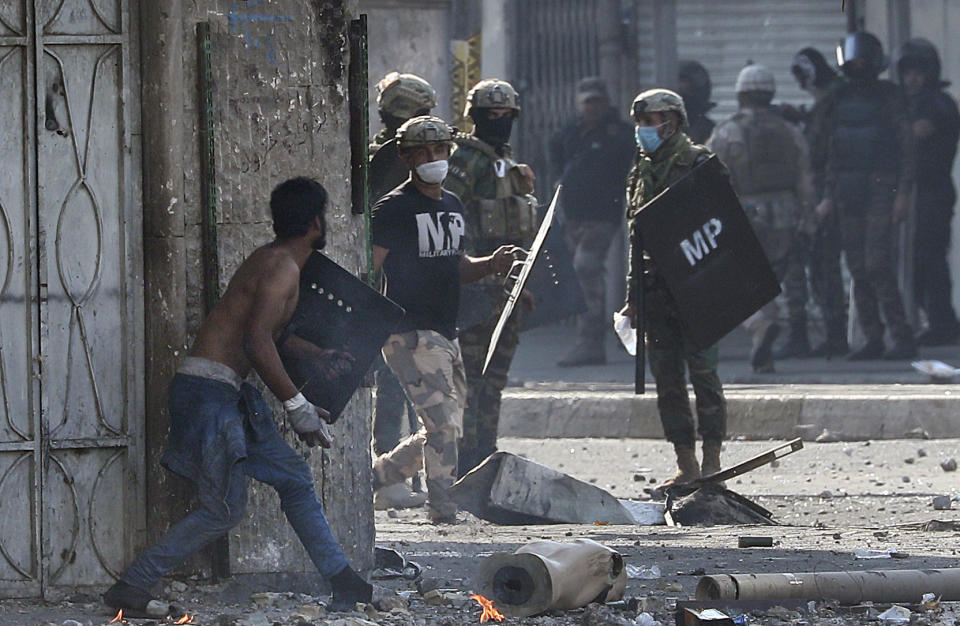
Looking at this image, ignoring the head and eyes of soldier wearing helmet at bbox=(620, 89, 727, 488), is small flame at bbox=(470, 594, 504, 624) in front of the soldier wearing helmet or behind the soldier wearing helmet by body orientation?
in front

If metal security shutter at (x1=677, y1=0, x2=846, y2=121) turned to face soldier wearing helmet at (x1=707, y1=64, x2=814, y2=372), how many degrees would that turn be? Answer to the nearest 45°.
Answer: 0° — it already faces them

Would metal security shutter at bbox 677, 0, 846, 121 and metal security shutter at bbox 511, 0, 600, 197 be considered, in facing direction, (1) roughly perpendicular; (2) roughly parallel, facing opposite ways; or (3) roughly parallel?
roughly parallel

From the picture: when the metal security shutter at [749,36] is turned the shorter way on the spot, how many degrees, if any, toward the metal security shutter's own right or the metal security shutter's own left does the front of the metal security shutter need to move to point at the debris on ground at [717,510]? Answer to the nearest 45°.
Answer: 0° — it already faces it

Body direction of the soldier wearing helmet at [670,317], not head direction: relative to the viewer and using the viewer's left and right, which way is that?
facing the viewer and to the left of the viewer

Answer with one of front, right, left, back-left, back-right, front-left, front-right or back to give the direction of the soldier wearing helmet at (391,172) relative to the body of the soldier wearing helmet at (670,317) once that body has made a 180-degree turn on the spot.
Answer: back-left

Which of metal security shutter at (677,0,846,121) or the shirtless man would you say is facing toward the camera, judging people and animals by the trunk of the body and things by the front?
the metal security shutter

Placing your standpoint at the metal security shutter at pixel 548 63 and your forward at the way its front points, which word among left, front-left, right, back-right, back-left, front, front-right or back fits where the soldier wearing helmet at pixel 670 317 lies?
front

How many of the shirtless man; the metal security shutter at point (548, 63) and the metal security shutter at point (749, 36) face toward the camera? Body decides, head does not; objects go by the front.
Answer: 2

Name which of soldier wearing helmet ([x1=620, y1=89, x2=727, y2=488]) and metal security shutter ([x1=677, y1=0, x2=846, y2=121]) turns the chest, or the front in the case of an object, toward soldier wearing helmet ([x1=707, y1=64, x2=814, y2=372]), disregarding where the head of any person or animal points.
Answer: the metal security shutter

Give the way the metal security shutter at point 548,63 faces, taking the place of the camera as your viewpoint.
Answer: facing the viewer

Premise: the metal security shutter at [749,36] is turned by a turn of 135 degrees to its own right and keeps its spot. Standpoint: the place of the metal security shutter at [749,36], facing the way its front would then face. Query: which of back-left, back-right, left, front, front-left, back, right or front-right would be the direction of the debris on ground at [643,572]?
back-left

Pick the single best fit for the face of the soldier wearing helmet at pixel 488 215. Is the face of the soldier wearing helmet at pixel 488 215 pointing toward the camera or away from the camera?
toward the camera

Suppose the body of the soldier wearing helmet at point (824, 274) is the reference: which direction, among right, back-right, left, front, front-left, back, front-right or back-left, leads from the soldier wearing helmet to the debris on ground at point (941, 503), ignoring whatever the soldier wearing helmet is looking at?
front-left

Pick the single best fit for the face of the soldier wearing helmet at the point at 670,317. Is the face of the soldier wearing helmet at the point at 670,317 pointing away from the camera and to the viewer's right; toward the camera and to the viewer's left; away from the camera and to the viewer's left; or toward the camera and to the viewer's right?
toward the camera and to the viewer's left

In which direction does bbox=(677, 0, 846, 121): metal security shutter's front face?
toward the camera

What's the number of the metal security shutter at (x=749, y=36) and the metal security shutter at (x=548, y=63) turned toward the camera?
2
